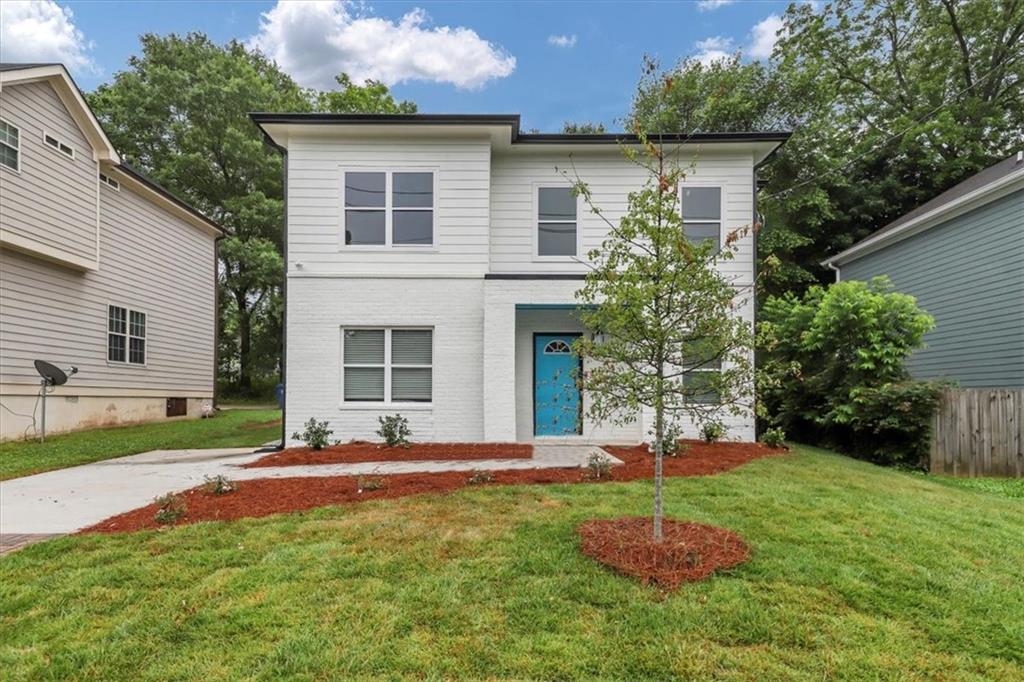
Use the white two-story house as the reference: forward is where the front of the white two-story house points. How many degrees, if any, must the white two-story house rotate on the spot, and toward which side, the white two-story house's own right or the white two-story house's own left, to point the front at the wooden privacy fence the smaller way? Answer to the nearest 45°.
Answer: approximately 90° to the white two-story house's own left

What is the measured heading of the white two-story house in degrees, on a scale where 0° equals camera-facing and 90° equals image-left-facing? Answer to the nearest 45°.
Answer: approximately 0°

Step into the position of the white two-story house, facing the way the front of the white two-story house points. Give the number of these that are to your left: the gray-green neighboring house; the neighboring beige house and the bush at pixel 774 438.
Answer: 2

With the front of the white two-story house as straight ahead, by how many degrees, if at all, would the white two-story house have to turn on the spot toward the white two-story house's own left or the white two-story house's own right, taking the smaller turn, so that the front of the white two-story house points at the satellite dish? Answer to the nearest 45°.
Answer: approximately 90° to the white two-story house's own right

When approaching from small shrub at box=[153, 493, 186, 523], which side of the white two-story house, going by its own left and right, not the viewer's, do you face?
front

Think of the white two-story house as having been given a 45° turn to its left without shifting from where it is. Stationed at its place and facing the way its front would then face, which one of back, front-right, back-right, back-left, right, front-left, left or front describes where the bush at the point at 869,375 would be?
front-left

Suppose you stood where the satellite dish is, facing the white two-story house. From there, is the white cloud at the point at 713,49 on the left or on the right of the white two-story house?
left

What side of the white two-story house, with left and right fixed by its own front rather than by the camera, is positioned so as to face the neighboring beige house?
right

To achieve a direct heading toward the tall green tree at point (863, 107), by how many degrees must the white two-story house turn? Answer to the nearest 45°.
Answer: approximately 135° to its left

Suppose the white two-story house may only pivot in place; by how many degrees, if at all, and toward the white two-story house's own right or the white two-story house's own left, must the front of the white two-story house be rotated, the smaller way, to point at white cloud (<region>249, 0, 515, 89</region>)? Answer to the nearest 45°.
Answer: approximately 180°

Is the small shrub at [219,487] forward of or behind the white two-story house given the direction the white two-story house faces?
forward

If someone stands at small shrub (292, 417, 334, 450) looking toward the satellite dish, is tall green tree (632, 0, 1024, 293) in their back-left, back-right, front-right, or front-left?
back-right
